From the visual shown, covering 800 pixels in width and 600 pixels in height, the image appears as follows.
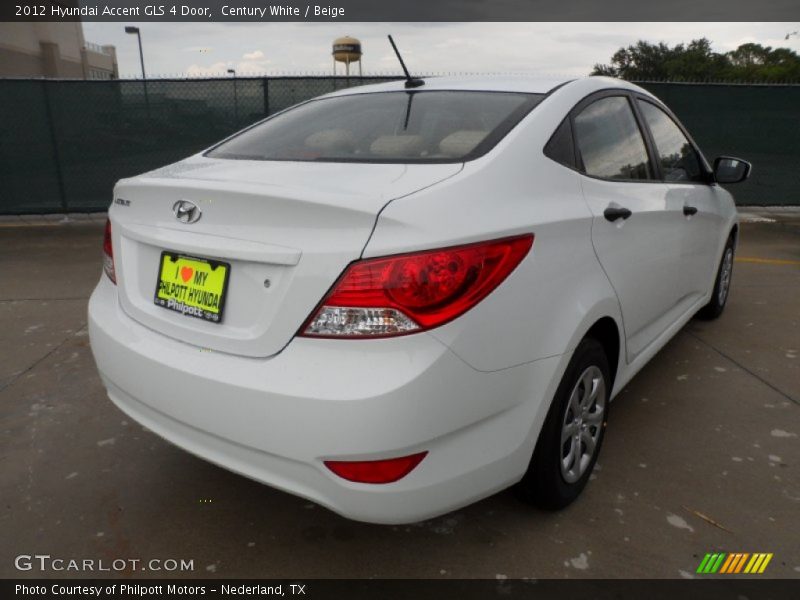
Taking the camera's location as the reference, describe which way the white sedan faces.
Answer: facing away from the viewer and to the right of the viewer

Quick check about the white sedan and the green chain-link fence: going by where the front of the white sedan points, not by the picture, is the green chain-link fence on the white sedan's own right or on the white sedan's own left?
on the white sedan's own left

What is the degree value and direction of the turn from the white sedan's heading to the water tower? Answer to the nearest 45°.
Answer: approximately 45° to its left
